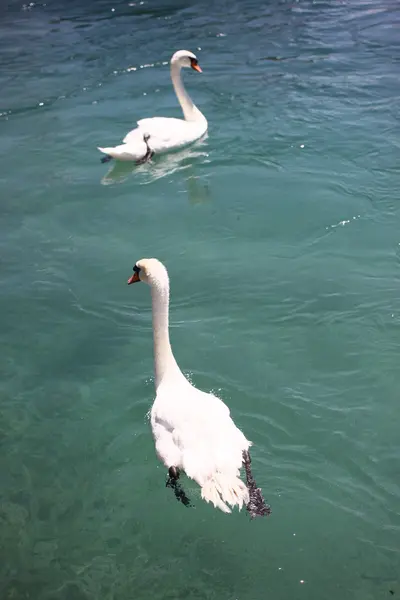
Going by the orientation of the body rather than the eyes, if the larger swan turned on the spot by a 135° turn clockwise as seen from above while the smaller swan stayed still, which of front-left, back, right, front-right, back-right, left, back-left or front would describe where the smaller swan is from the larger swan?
left

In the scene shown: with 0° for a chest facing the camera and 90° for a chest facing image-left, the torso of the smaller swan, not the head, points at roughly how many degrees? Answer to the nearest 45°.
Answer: approximately 225°

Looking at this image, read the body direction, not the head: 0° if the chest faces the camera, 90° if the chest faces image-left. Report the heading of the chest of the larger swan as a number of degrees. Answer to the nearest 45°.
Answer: approximately 135°
